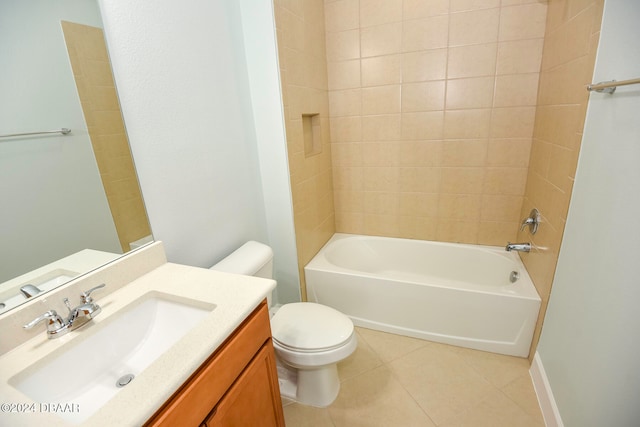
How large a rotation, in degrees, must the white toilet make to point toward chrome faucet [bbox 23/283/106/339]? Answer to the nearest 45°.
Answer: approximately 90° to its right

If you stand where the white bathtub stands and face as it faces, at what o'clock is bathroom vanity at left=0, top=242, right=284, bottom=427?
The bathroom vanity is roughly at 1 o'clock from the white bathtub.

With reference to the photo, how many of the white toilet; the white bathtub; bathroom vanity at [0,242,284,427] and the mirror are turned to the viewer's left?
0

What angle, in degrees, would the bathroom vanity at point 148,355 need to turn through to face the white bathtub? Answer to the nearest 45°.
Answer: approximately 45° to its left

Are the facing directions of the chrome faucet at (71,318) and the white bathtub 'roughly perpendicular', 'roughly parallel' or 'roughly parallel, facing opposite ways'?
roughly perpendicular

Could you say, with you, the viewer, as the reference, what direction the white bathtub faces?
facing the viewer

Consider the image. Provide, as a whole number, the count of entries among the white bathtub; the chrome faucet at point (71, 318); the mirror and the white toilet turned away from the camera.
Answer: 0

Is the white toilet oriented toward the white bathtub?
no

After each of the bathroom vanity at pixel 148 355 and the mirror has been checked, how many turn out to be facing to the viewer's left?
0

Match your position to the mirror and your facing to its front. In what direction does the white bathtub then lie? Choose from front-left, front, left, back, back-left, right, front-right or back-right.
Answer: front-left

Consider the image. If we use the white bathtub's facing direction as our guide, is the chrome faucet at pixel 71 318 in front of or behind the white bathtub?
in front

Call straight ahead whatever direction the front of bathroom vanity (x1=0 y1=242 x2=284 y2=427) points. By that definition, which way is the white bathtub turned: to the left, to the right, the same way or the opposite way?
to the right

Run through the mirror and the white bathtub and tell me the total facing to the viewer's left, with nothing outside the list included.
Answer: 0

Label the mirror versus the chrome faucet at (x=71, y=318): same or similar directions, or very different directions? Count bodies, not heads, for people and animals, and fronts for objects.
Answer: same or similar directions

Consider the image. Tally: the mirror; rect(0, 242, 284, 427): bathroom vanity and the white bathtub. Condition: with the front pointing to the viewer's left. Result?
0

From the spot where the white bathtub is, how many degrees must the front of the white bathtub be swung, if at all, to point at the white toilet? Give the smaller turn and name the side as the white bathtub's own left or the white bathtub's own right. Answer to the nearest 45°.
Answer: approximately 45° to the white bathtub's own right
